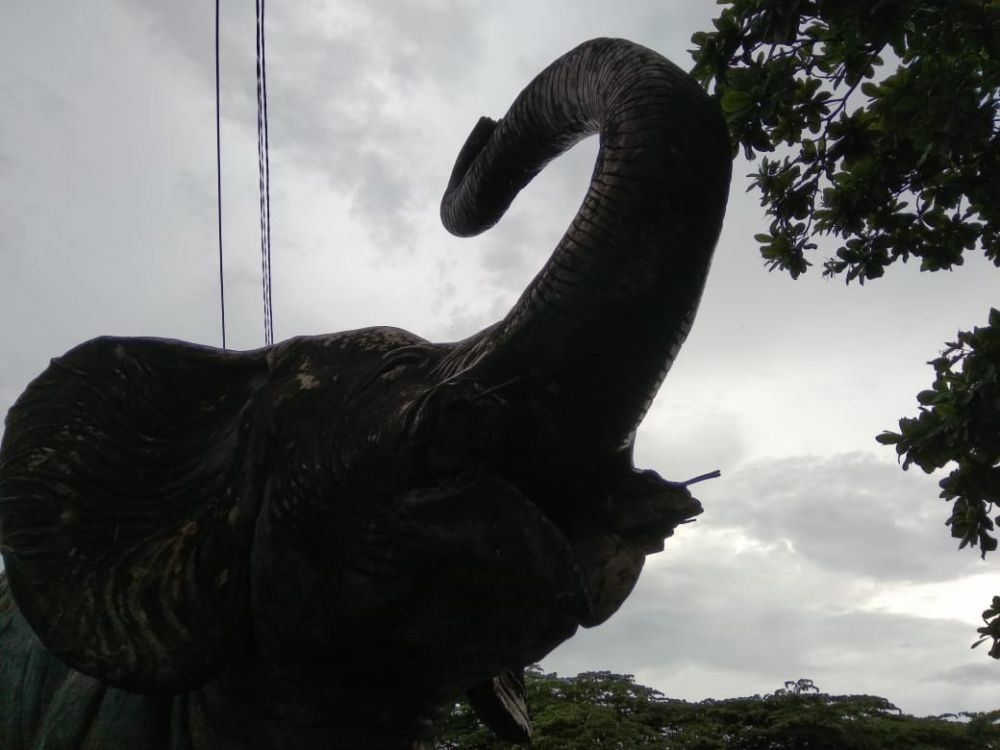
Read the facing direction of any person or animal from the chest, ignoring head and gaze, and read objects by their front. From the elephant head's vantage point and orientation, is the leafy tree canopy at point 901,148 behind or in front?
in front

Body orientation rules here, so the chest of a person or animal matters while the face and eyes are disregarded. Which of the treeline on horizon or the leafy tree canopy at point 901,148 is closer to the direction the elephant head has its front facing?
the leafy tree canopy

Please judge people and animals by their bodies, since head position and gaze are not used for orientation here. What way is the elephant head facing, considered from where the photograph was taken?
facing to the right of the viewer

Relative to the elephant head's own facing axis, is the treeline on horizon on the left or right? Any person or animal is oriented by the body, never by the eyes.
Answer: on its left
